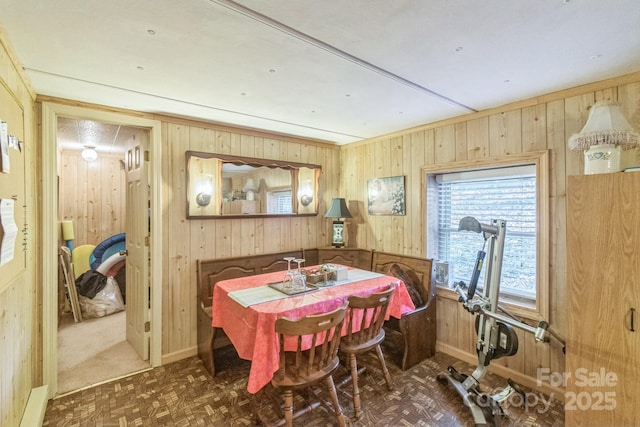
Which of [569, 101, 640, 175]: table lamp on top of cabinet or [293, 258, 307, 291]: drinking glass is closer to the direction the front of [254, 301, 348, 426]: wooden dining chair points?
the drinking glass

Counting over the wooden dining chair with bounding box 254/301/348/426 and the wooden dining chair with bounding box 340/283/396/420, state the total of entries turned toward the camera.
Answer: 0

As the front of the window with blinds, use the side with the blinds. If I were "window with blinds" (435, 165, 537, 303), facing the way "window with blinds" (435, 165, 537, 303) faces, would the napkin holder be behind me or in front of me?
in front

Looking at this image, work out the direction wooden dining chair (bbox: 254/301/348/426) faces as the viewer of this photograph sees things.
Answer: facing away from the viewer and to the left of the viewer

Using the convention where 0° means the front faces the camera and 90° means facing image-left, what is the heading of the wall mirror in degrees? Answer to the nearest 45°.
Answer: approximately 315°

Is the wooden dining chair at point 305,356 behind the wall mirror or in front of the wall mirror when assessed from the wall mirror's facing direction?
in front

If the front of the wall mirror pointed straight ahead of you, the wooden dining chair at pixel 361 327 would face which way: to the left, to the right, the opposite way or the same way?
the opposite way

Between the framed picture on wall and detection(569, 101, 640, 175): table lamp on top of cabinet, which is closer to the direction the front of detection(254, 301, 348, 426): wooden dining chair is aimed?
the framed picture on wall
